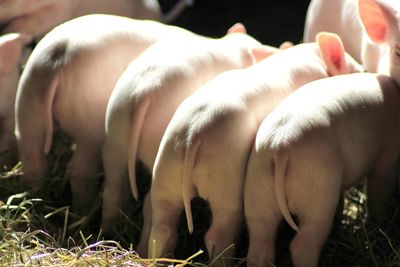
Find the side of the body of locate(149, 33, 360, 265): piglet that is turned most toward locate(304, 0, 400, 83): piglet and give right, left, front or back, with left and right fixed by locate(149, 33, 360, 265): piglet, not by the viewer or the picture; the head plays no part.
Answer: front

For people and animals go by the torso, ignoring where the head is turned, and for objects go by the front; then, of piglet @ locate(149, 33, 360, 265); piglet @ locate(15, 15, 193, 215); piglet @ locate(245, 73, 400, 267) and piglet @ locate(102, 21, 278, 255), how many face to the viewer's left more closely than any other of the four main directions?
0

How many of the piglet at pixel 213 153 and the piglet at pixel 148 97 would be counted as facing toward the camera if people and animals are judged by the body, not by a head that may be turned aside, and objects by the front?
0

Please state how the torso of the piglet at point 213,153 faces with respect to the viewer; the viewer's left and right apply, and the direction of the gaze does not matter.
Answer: facing away from the viewer and to the right of the viewer

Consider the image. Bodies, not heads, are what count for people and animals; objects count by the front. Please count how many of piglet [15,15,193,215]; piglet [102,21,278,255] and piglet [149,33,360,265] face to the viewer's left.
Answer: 0

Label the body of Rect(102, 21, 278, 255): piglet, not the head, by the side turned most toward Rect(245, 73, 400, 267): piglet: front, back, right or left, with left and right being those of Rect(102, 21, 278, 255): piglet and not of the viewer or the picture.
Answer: right

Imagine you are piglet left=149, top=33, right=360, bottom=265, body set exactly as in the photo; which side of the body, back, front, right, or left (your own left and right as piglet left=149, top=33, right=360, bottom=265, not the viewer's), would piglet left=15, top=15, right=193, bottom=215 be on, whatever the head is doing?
left

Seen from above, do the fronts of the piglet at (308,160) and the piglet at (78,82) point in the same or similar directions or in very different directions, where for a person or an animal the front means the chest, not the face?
same or similar directions

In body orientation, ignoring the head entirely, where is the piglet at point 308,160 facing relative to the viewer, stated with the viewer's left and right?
facing away from the viewer and to the right of the viewer

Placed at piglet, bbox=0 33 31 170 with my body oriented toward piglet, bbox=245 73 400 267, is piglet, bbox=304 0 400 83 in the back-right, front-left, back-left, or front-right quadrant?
front-left

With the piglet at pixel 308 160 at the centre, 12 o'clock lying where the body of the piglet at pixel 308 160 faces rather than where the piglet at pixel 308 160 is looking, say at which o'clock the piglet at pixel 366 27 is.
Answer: the piglet at pixel 366 27 is roughly at 11 o'clock from the piglet at pixel 308 160.

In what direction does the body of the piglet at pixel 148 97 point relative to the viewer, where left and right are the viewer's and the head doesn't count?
facing away from the viewer and to the right of the viewer

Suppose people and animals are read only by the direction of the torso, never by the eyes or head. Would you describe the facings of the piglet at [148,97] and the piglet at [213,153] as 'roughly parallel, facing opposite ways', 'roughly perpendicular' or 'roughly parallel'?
roughly parallel
